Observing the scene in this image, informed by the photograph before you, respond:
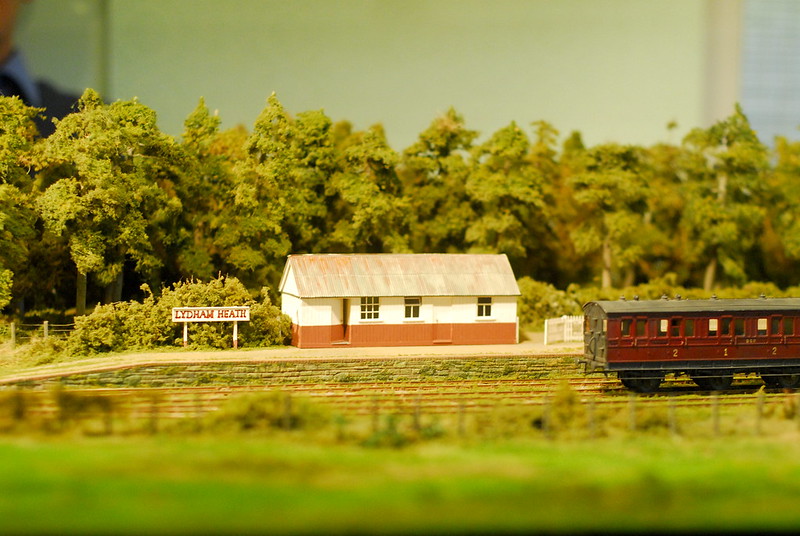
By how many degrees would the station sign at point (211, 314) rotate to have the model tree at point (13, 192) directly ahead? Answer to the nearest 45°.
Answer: approximately 90° to its right

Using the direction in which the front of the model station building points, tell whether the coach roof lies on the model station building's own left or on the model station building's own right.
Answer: on the model station building's own left

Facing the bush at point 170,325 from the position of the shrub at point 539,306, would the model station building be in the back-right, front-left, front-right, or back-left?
front-left

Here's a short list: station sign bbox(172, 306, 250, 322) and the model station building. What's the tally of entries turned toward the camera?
2

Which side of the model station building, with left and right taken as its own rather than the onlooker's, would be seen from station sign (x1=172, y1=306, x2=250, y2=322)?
right

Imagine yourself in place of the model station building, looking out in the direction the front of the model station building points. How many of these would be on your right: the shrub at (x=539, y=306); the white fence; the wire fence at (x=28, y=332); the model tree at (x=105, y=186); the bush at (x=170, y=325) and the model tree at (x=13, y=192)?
4

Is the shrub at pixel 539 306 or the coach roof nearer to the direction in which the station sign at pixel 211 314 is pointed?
the coach roof

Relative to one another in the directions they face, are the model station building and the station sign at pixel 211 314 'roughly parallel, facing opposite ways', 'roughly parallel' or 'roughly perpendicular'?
roughly parallel

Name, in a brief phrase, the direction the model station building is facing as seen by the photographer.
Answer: facing the viewer

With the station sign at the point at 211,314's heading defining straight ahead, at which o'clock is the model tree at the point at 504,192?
The model tree is roughly at 8 o'clock from the station sign.

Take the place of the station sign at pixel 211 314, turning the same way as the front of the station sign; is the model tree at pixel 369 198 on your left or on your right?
on your left

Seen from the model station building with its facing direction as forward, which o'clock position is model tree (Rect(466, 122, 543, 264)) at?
The model tree is roughly at 7 o'clock from the model station building.

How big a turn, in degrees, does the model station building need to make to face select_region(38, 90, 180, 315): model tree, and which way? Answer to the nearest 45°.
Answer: approximately 90° to its right

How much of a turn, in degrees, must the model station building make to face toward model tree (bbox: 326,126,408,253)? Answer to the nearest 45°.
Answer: approximately 180°

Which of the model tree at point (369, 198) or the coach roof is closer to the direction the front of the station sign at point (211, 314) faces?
the coach roof

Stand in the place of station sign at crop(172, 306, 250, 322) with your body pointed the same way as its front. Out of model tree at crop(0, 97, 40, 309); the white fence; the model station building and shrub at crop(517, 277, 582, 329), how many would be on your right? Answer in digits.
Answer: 1
